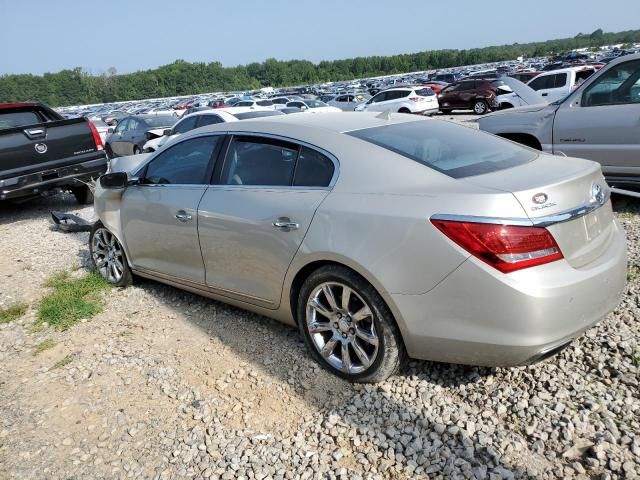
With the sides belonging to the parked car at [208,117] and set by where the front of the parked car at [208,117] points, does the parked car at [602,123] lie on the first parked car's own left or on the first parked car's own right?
on the first parked car's own left

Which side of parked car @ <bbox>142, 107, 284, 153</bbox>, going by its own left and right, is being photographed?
left

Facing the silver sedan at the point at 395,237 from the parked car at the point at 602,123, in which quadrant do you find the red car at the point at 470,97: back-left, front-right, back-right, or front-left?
back-right

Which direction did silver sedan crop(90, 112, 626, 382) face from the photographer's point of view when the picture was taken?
facing away from the viewer and to the left of the viewer

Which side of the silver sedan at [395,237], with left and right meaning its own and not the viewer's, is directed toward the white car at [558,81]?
right

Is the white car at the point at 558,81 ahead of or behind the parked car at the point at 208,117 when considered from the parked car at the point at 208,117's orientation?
behind

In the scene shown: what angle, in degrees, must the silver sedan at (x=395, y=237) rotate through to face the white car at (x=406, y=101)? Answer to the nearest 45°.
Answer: approximately 45° to its right

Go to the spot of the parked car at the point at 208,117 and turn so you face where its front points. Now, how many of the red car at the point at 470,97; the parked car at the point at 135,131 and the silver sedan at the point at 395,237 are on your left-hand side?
1

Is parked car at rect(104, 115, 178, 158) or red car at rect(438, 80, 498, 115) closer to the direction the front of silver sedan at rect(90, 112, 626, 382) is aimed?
the parked car

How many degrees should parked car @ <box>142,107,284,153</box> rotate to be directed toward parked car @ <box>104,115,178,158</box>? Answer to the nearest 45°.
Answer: approximately 45° to its right

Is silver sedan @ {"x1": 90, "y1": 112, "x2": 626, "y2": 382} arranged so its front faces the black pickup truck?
yes

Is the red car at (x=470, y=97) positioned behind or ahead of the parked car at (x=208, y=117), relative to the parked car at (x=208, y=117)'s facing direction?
behind

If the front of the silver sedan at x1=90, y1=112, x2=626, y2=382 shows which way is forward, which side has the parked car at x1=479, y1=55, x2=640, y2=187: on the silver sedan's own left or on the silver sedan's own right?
on the silver sedan's own right
